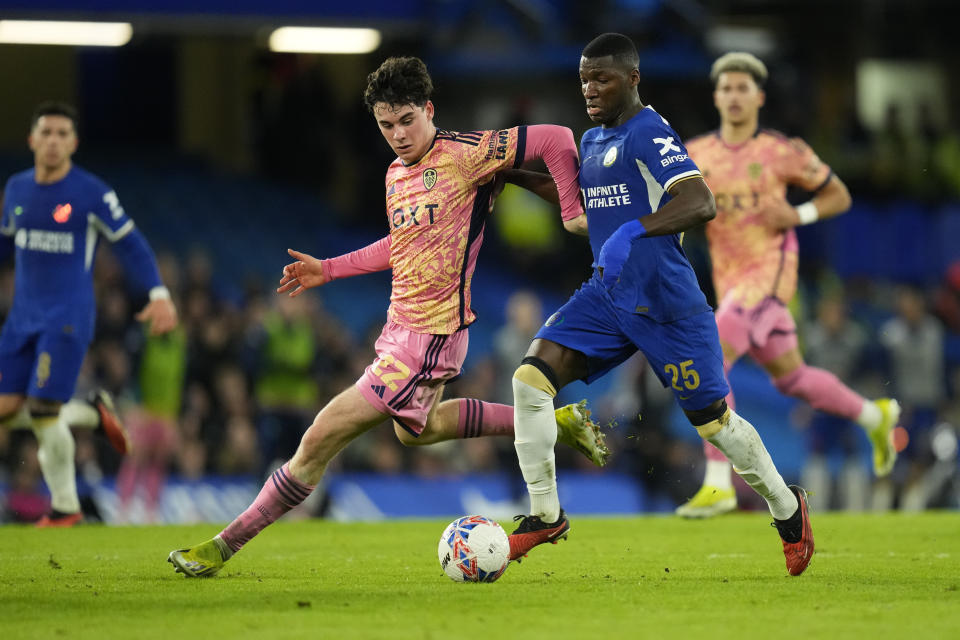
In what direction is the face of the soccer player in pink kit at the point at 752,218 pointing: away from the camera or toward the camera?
toward the camera

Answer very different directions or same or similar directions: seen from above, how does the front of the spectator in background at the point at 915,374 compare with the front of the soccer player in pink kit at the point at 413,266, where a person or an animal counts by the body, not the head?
same or similar directions

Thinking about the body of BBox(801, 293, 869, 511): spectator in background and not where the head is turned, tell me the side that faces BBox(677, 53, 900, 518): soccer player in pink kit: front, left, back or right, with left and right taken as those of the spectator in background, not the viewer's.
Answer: front

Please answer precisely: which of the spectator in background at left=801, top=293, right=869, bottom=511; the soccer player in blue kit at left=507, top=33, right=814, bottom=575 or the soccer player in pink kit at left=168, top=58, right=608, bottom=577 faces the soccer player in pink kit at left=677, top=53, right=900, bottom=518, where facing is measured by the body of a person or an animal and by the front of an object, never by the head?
the spectator in background

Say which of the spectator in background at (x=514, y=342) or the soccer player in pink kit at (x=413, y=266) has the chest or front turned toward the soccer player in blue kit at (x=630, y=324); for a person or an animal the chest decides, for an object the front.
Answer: the spectator in background

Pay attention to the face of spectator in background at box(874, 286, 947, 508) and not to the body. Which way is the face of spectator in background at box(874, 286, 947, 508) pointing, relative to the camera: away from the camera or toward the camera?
toward the camera

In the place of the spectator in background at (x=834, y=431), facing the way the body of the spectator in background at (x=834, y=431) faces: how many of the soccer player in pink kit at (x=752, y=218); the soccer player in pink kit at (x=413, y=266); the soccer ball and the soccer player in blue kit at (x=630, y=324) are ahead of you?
4

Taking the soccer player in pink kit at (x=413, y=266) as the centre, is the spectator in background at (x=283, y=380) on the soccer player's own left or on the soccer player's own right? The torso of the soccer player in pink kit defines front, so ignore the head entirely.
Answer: on the soccer player's own right

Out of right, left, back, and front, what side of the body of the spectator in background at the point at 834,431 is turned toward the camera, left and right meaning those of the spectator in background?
front

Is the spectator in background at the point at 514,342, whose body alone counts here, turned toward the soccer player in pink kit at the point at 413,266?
yes

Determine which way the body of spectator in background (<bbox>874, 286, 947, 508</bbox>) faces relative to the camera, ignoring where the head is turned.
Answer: toward the camera

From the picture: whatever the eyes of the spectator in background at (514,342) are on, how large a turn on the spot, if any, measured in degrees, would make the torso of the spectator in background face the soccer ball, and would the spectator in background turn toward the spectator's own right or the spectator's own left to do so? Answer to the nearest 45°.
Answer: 0° — they already face it

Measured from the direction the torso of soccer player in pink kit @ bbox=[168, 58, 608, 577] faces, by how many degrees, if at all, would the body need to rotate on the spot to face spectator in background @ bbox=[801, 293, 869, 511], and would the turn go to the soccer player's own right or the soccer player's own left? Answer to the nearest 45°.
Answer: approximately 180°

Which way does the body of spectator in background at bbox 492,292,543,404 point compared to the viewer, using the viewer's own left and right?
facing the viewer

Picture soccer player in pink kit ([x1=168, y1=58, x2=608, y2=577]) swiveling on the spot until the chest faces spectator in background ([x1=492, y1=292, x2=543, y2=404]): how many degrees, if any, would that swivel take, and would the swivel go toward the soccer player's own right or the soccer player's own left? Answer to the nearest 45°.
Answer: approximately 135° to the soccer player's own right
